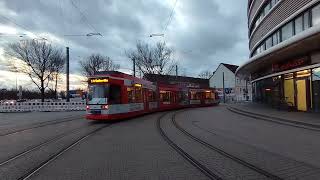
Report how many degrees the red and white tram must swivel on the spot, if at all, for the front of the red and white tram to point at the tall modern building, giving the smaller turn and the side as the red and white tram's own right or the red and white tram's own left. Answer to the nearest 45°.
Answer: approximately 135° to the red and white tram's own left

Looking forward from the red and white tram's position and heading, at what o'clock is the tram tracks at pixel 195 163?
The tram tracks is roughly at 10 o'clock from the red and white tram.

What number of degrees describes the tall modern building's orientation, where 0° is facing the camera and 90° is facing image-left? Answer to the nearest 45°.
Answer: approximately 45°

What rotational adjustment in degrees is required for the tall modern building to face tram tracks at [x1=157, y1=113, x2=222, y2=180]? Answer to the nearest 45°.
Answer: approximately 45° to its left

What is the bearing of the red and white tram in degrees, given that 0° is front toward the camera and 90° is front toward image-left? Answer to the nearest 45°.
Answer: approximately 45°
